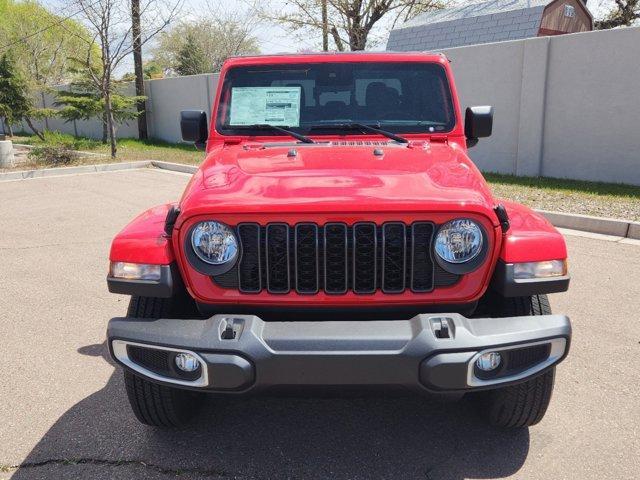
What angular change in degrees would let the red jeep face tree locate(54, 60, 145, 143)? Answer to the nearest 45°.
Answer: approximately 135° to its right

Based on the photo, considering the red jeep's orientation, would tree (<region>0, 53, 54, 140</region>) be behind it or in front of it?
behind

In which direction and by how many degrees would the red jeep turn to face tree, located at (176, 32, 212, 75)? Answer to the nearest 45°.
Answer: approximately 180°

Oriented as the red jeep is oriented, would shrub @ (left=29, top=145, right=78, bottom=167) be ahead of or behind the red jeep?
behind

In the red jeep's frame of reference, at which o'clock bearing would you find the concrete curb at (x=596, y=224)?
The concrete curb is roughly at 7 o'clock from the red jeep.

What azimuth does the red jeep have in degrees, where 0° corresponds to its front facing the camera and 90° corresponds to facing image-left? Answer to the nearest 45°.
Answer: approximately 0°

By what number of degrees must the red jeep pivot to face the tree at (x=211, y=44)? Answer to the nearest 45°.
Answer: approximately 180°

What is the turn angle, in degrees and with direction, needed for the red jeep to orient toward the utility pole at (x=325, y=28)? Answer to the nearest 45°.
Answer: approximately 180°

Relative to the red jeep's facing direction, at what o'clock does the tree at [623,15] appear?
The tree is roughly at 7 o'clock from the red jeep.
